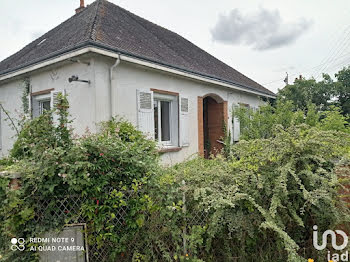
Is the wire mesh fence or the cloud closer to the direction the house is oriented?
the wire mesh fence

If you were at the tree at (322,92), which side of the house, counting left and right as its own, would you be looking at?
left

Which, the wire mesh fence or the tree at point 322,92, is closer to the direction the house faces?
the wire mesh fence

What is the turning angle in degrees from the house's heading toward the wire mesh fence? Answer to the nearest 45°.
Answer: approximately 45° to its right

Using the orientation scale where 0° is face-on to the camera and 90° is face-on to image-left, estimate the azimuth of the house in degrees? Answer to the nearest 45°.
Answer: approximately 315°

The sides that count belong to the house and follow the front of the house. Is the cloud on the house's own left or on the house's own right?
on the house's own left
